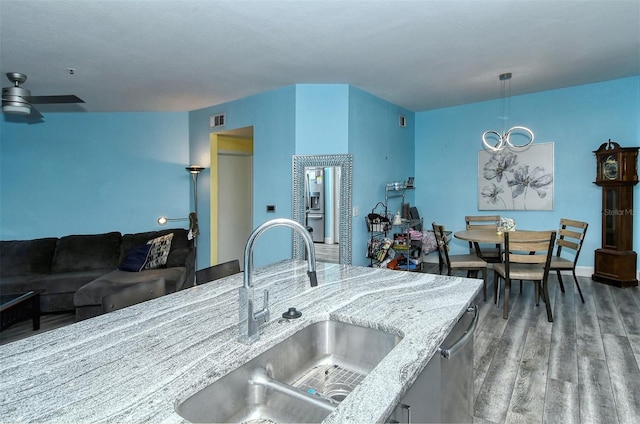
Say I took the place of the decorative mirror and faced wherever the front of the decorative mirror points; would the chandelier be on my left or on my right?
on my left

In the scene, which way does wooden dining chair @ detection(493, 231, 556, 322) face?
away from the camera

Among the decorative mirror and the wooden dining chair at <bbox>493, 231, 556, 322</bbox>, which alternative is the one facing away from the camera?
the wooden dining chair

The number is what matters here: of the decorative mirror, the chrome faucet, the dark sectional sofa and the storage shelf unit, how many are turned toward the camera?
3

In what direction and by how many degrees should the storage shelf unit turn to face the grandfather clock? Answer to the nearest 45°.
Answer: approximately 90° to its left

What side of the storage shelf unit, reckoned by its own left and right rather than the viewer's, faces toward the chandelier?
left

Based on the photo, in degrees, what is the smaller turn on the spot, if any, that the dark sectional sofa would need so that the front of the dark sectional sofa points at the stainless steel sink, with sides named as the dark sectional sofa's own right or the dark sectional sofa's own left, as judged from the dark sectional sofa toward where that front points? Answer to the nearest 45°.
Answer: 0° — it already faces it
